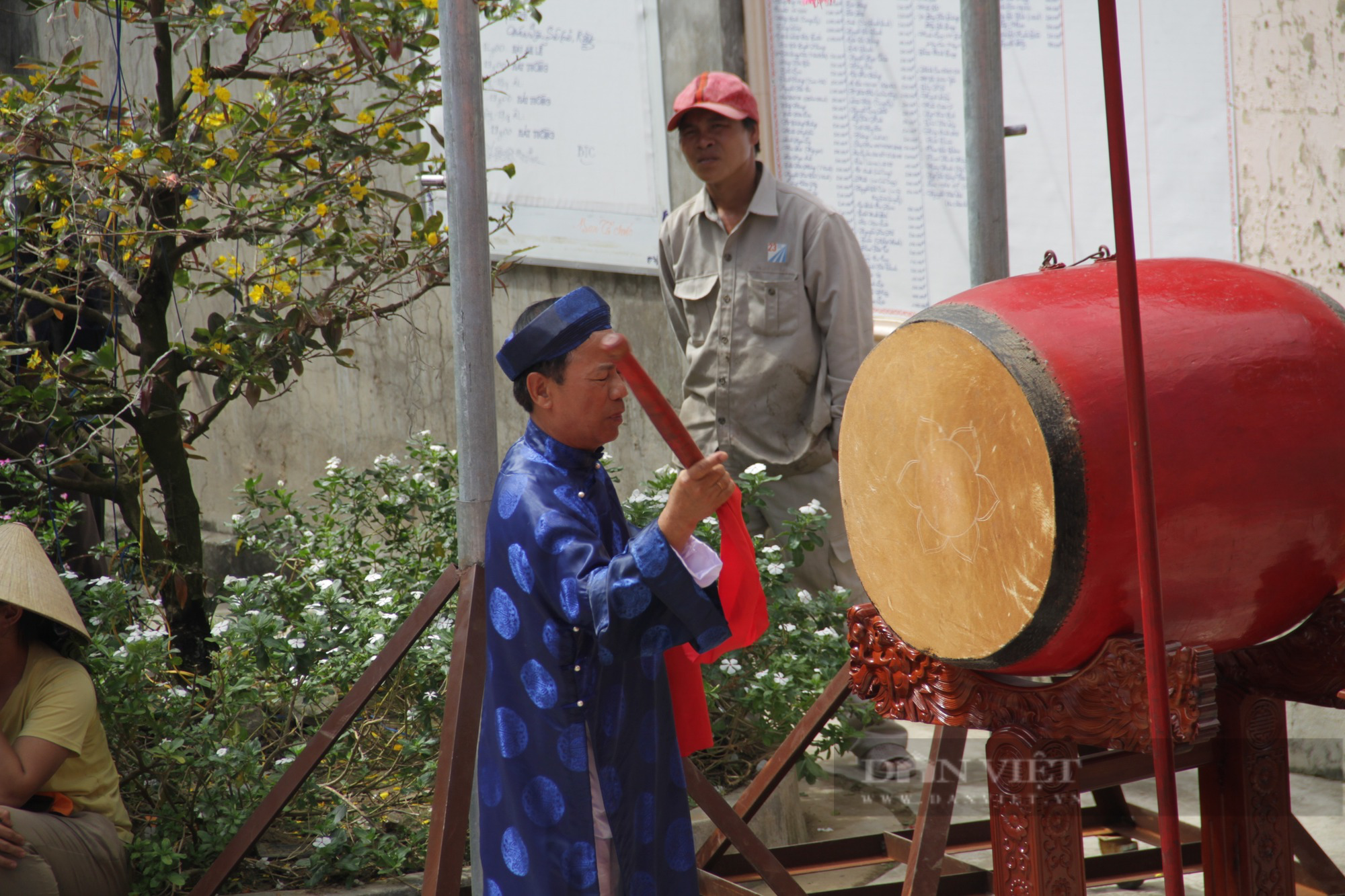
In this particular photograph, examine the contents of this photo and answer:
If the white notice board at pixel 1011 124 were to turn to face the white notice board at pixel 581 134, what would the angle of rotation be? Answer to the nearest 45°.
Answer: approximately 135° to its right

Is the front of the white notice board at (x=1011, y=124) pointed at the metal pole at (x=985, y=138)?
yes

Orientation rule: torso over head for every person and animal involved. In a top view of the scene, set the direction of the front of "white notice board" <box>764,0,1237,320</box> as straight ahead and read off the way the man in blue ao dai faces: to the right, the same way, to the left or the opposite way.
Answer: to the left

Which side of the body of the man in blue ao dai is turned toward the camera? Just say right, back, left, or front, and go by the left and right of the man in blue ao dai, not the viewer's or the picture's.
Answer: right

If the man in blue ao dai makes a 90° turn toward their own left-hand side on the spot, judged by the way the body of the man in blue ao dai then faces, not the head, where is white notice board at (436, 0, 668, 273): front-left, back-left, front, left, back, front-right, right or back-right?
front

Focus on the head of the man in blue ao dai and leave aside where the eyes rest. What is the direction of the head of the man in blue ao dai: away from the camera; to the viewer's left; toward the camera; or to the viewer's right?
to the viewer's right

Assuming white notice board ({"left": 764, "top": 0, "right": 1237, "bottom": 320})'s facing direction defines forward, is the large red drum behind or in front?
in front

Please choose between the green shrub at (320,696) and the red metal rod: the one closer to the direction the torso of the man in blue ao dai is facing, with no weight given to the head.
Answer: the red metal rod

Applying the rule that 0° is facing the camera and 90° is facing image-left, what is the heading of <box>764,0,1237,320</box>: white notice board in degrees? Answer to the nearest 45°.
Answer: approximately 0°

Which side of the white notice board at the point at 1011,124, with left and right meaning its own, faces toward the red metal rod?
front
